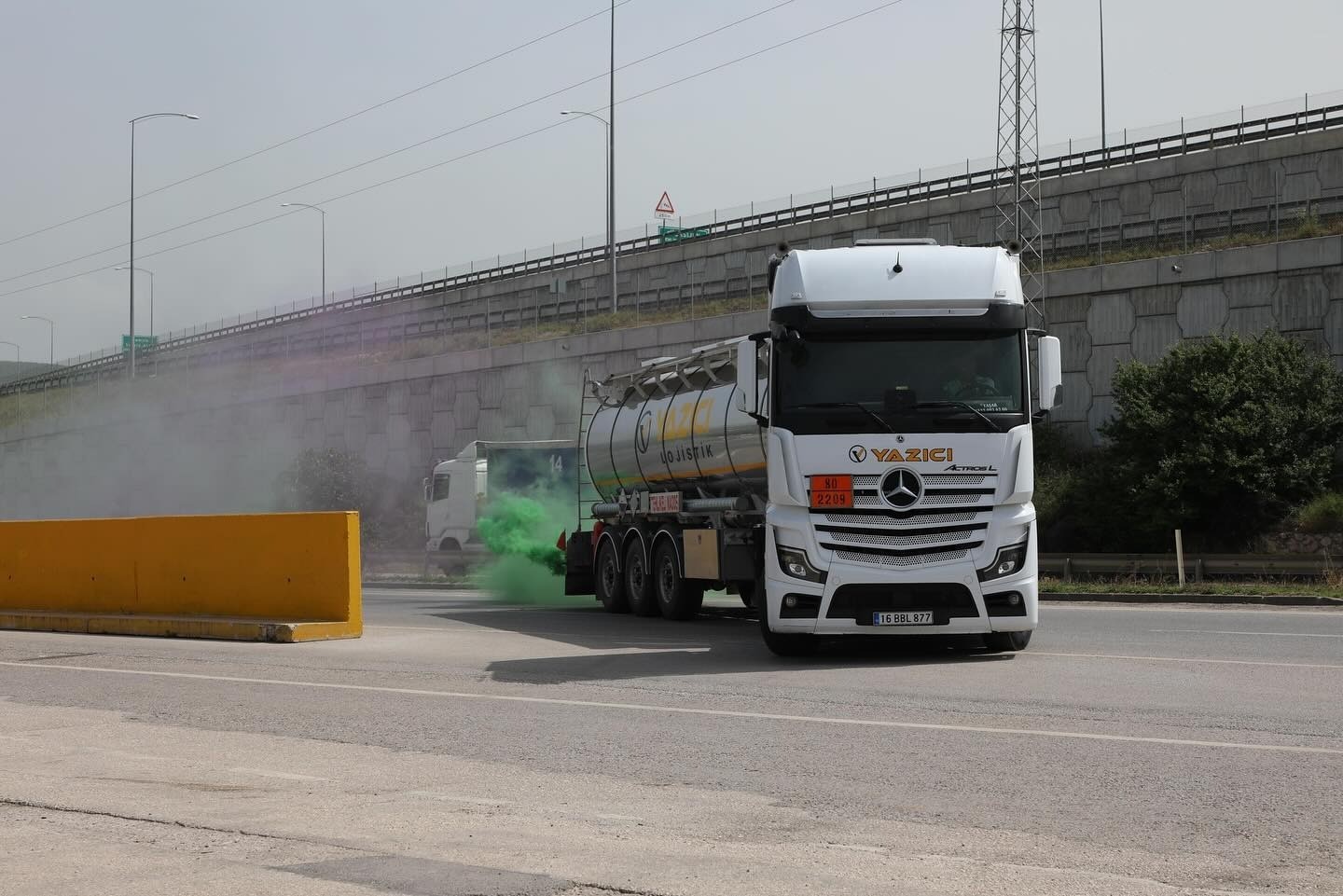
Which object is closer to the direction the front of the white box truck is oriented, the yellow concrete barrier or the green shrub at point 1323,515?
the yellow concrete barrier

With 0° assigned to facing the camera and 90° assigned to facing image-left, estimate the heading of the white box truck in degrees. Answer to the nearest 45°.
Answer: approximately 90°

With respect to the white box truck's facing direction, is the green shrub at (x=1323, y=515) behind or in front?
behind

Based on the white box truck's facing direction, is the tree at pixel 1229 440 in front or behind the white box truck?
behind

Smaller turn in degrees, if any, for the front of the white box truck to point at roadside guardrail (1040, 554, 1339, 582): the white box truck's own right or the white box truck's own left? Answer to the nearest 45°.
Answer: approximately 135° to the white box truck's own left
